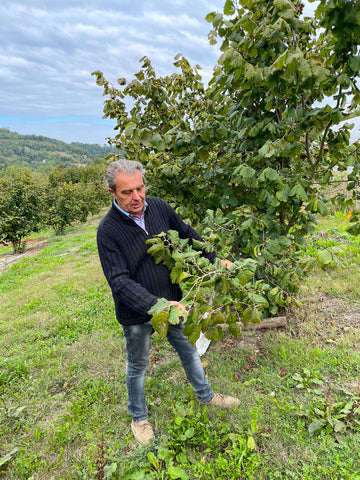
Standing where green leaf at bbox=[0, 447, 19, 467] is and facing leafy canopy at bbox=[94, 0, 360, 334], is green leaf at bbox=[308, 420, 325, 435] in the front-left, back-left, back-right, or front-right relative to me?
front-right

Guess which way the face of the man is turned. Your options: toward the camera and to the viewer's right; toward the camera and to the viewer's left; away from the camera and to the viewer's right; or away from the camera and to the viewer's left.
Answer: toward the camera and to the viewer's right

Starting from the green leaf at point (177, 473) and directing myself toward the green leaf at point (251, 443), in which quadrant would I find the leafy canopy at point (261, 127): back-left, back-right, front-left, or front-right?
front-left

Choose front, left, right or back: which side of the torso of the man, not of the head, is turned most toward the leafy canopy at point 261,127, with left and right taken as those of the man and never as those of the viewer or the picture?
left

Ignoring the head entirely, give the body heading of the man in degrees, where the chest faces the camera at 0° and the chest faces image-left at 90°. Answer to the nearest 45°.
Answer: approximately 315°
